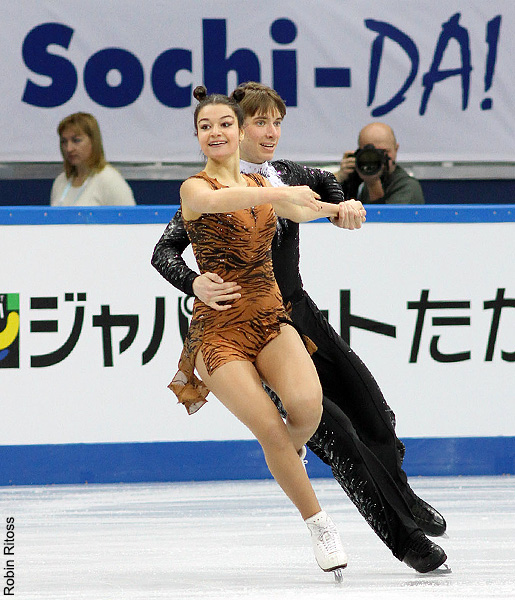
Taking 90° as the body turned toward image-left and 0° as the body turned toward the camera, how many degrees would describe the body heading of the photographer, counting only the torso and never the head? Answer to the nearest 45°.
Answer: approximately 0°

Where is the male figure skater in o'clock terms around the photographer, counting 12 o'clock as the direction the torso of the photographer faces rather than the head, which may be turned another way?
The male figure skater is roughly at 12 o'clock from the photographer.

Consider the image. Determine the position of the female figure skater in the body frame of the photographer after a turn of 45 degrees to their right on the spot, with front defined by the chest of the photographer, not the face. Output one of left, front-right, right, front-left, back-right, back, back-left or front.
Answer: front-left
